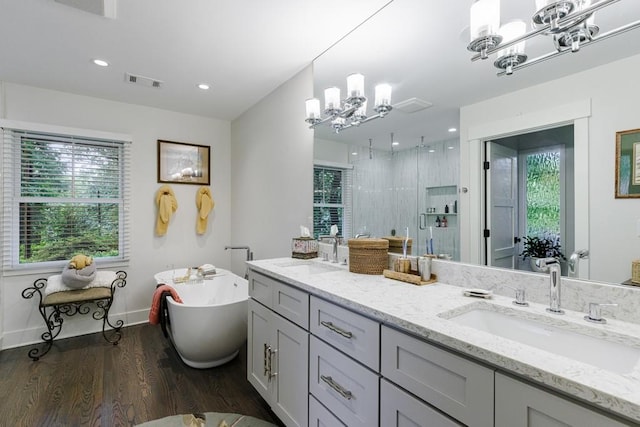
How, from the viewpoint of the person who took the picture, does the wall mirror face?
facing the viewer and to the left of the viewer

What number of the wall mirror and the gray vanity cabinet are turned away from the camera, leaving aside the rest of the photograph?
0

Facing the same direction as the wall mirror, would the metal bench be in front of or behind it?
in front

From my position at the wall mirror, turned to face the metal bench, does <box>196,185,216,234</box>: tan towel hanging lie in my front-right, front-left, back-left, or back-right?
front-right
